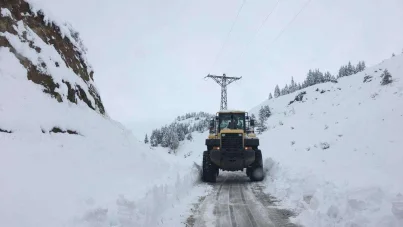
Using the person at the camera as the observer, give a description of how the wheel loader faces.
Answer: facing away from the viewer
